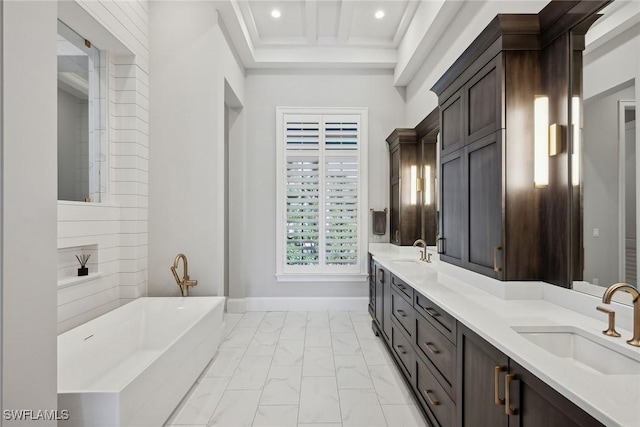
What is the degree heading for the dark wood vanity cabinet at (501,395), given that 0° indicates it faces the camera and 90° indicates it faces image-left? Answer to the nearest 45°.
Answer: approximately 45°

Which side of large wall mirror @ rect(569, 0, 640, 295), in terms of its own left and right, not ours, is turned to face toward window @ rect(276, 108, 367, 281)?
right

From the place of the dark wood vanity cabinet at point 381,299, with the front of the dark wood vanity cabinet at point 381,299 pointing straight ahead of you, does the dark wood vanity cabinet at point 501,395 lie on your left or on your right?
on your left

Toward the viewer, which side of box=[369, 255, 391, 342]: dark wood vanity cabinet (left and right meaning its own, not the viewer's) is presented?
left

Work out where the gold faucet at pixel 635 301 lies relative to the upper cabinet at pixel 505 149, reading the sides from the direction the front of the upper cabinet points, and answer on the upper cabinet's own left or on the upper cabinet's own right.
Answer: on the upper cabinet's own left

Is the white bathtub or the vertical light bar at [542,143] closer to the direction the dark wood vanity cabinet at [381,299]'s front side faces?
the white bathtub
